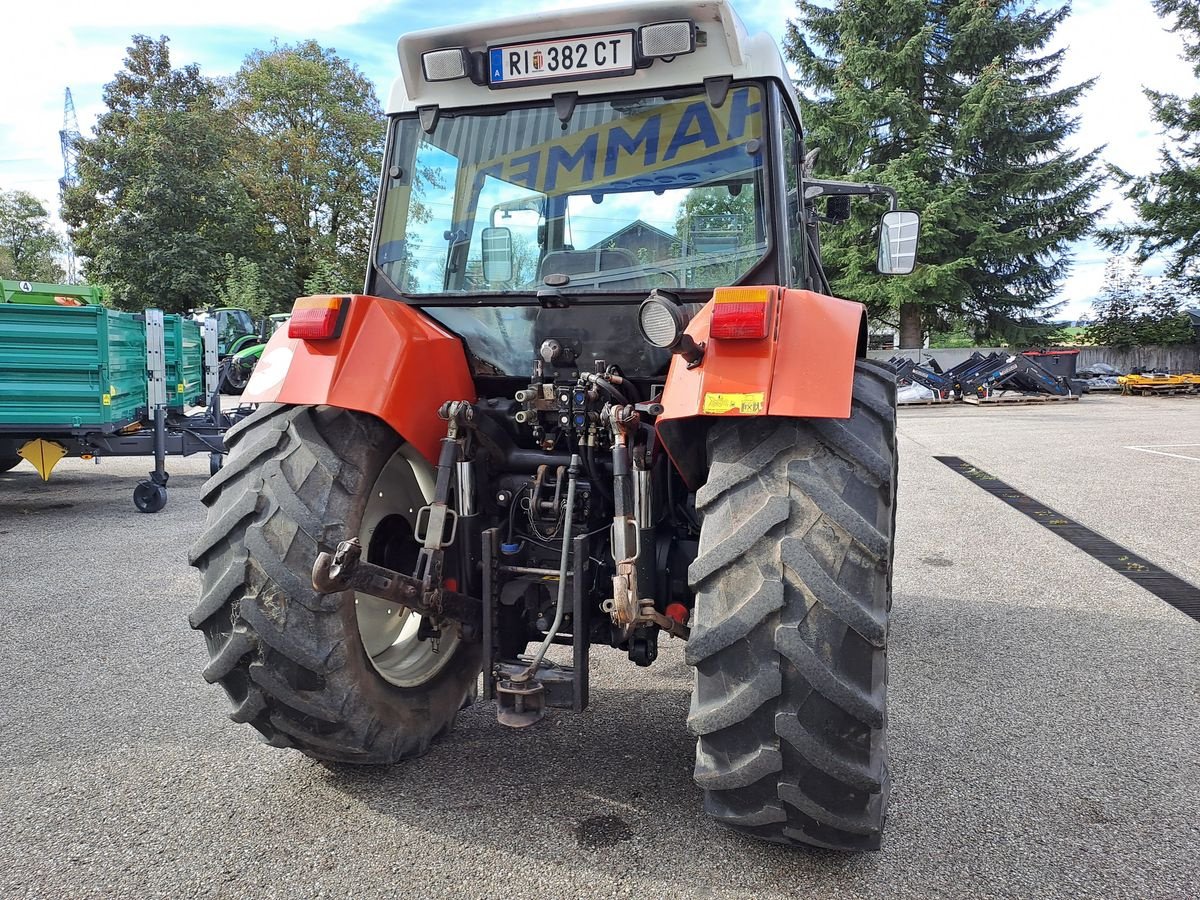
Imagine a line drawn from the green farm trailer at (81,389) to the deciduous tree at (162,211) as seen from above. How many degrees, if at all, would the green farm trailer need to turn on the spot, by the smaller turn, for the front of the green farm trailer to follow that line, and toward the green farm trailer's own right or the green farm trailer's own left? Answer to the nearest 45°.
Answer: approximately 90° to the green farm trailer's own left

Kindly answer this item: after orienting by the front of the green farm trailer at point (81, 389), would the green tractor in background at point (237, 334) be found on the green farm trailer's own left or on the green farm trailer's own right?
on the green farm trailer's own left

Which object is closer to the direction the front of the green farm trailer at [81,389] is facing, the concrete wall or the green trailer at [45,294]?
the concrete wall

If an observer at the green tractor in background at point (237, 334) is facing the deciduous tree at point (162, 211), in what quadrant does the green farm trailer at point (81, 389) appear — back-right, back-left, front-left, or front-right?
back-left

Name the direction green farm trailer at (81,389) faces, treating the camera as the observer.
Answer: facing to the right of the viewer

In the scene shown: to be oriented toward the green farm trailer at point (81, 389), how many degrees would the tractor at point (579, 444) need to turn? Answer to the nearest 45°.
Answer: approximately 45° to its left

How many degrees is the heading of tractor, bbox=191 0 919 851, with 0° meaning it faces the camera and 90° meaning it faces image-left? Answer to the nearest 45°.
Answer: approximately 180°

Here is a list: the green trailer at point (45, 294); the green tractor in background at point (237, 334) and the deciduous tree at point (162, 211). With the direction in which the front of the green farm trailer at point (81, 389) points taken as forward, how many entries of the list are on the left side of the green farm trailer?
3

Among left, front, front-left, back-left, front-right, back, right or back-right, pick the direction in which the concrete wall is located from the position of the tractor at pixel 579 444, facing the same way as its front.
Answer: front-right

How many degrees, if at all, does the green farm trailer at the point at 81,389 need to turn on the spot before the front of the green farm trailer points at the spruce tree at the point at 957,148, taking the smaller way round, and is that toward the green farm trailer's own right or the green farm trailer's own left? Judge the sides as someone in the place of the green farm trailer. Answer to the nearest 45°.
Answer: approximately 45° to the green farm trailer's own left

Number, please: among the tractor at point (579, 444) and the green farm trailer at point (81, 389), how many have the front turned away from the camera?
1

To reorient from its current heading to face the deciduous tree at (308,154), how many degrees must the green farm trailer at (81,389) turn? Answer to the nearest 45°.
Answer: approximately 90° to its left
